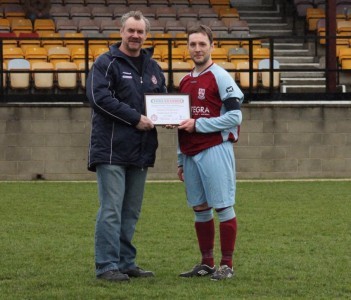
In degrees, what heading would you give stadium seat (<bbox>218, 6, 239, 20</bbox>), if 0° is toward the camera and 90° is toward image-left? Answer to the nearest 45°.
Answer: approximately 0°

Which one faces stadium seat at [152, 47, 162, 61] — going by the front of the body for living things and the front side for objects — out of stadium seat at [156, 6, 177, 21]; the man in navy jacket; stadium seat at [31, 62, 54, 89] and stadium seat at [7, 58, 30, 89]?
stadium seat at [156, 6, 177, 21]

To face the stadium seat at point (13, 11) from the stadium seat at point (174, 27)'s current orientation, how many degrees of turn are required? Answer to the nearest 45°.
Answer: approximately 90° to its right

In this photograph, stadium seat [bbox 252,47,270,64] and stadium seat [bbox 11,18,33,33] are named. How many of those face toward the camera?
2

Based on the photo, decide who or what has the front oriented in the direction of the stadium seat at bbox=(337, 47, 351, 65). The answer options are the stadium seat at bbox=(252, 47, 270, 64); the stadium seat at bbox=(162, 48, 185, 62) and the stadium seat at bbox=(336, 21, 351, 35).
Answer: the stadium seat at bbox=(336, 21, 351, 35)

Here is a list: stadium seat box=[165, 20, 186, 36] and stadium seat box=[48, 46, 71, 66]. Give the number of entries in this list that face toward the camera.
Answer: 2

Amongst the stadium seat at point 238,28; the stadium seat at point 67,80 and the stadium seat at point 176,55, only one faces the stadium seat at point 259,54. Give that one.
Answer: the stadium seat at point 238,28
